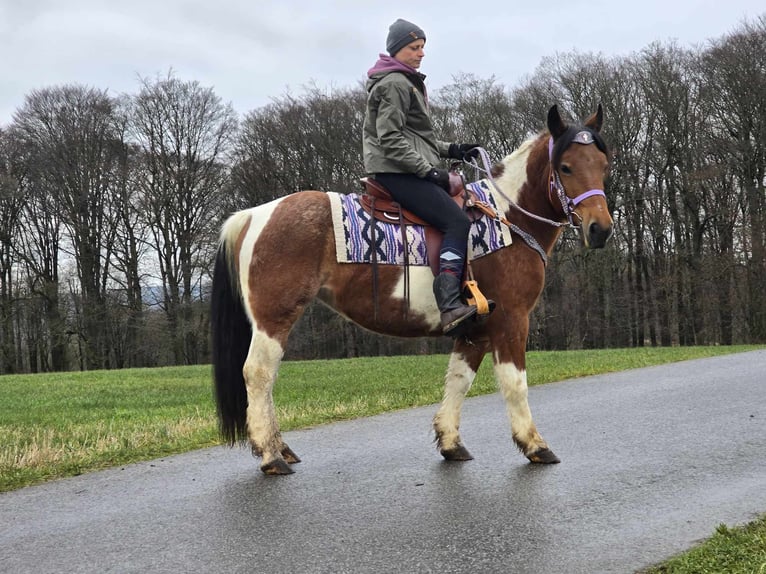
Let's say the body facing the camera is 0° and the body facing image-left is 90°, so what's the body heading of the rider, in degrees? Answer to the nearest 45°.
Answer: approximately 270°

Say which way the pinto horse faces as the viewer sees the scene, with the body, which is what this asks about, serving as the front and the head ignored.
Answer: to the viewer's right
